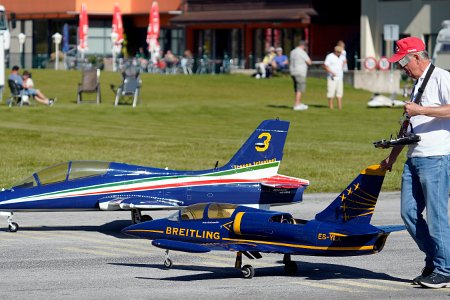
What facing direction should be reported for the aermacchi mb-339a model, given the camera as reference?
facing to the left of the viewer

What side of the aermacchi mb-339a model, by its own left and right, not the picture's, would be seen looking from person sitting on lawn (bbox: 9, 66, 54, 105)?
right

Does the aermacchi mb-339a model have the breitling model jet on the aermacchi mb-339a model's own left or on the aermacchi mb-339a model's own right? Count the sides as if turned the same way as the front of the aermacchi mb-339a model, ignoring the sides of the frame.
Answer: on the aermacchi mb-339a model's own left

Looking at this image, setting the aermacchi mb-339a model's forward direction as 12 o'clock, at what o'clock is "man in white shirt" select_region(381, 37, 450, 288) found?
The man in white shirt is roughly at 8 o'clock from the aermacchi mb-339a model.

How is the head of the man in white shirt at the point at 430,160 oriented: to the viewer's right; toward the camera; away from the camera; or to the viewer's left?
to the viewer's left

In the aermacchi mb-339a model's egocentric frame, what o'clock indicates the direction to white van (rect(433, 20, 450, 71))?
The white van is roughly at 4 o'clock from the aermacchi mb-339a model.

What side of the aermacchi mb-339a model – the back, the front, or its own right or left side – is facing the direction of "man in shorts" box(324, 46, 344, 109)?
right
